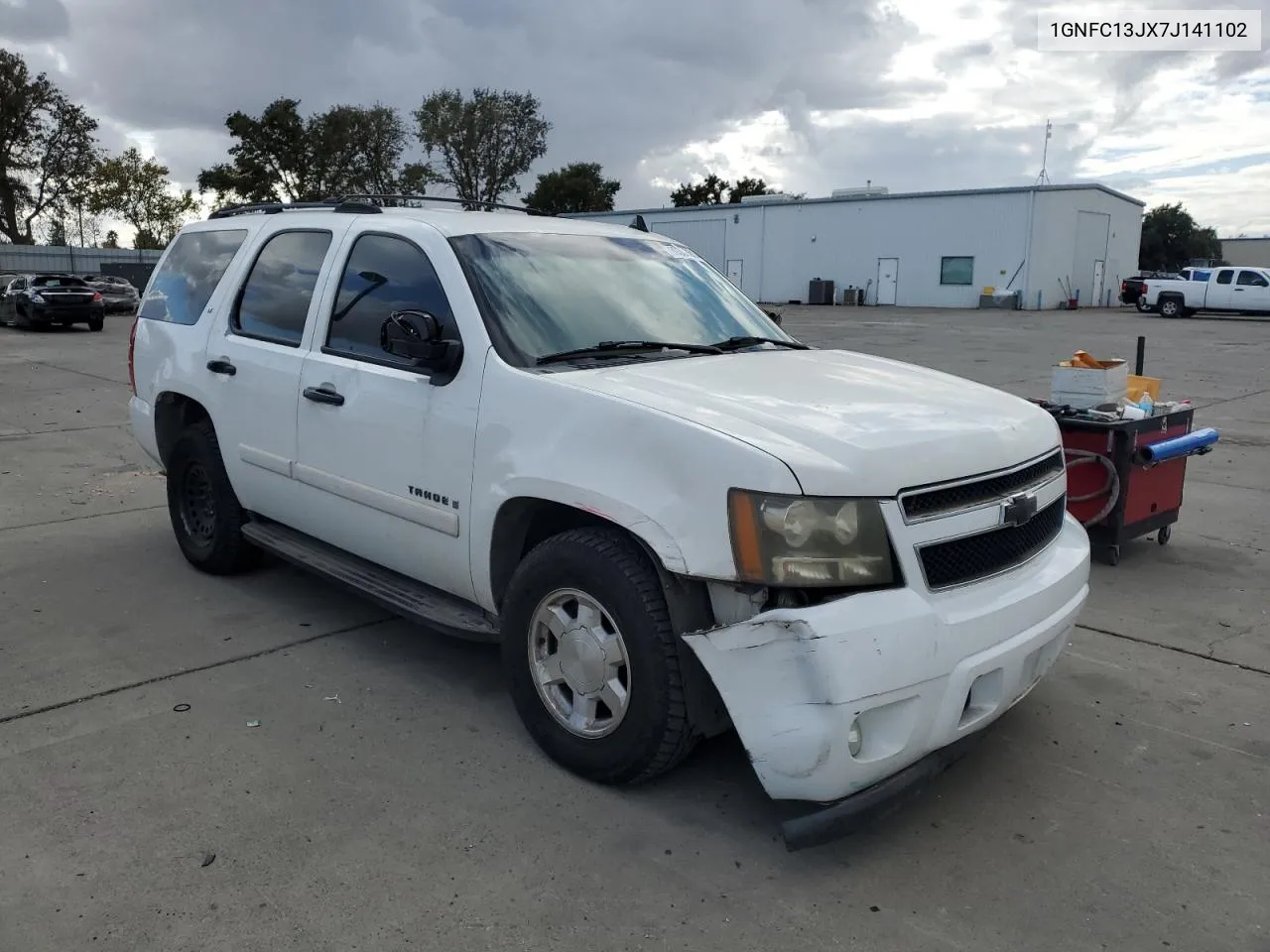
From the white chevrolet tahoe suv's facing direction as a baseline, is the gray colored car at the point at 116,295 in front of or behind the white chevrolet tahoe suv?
behind

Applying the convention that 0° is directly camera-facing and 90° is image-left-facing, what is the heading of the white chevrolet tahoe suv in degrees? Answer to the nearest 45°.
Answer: approximately 315°

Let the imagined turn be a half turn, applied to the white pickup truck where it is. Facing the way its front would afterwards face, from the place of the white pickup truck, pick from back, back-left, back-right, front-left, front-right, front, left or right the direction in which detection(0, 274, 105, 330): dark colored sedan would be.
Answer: front-left

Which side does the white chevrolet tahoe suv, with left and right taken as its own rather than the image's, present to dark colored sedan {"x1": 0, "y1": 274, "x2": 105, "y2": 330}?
back

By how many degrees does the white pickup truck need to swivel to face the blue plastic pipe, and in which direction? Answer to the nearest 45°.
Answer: approximately 90° to its right

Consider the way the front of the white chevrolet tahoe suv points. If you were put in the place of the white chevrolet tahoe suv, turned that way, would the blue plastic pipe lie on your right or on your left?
on your left

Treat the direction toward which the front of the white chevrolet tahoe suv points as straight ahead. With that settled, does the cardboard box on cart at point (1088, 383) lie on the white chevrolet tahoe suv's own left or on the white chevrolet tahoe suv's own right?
on the white chevrolet tahoe suv's own left

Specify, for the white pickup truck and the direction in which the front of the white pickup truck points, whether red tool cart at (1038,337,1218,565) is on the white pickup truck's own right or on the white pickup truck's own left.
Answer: on the white pickup truck's own right

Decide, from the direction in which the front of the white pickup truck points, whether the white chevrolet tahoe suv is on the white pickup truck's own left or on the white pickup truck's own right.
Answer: on the white pickup truck's own right

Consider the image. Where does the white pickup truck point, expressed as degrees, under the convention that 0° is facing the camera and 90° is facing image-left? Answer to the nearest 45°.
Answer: approximately 270°

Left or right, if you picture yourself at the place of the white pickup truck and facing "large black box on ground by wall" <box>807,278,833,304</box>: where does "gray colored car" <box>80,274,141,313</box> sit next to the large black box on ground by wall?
left

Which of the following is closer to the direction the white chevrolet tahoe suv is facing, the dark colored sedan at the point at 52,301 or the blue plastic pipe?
the blue plastic pipe

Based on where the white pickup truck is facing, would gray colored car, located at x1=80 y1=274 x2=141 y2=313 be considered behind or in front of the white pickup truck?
behind

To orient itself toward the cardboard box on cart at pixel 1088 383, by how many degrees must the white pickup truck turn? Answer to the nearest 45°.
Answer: approximately 90° to its right

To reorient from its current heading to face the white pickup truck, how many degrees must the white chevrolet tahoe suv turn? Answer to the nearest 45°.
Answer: approximately 90° to its left
